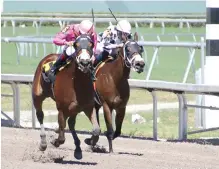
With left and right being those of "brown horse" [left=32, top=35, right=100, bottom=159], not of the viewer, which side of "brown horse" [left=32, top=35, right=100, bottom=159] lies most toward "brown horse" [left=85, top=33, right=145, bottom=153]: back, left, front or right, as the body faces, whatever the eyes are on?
left

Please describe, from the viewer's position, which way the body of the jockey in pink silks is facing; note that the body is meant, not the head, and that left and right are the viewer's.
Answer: facing the viewer and to the right of the viewer

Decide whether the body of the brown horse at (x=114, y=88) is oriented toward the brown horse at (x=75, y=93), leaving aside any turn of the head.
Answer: no

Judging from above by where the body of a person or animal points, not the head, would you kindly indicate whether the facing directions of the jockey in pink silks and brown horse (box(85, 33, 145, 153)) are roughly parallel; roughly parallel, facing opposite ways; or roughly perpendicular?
roughly parallel

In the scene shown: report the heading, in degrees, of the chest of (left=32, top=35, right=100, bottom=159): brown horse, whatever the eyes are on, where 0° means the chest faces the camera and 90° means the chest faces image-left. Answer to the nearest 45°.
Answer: approximately 315°

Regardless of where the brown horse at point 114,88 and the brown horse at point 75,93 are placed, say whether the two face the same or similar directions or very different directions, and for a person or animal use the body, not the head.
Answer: same or similar directions

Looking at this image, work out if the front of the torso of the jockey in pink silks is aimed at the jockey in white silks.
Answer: no
